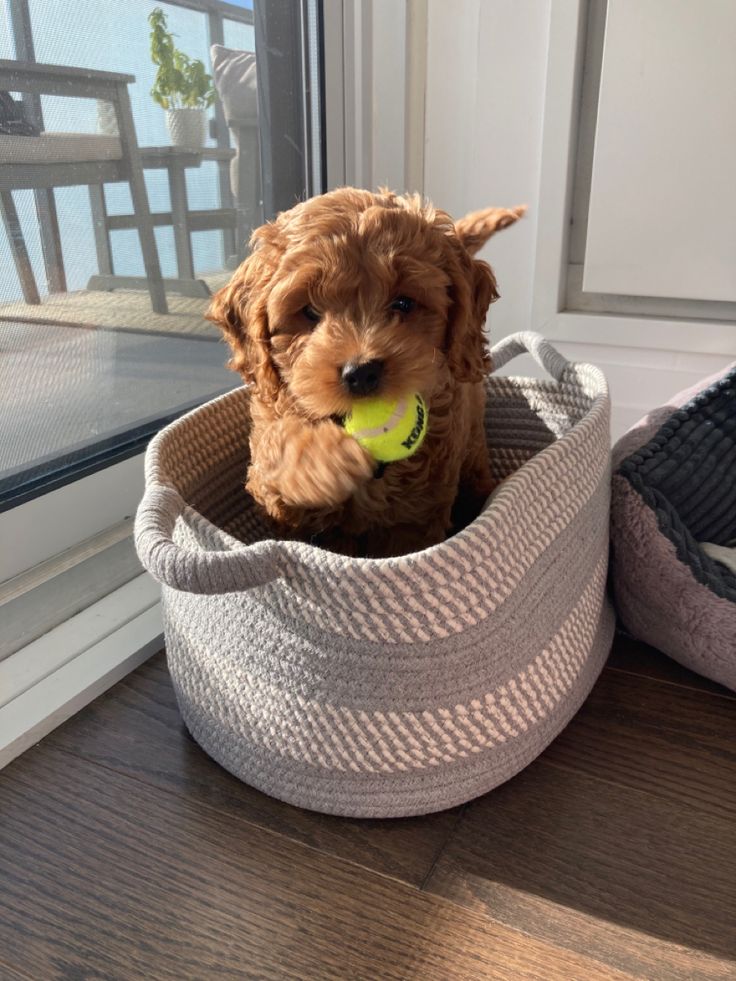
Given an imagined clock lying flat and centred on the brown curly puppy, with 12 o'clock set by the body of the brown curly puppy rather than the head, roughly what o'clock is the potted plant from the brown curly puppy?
The potted plant is roughly at 5 o'clock from the brown curly puppy.

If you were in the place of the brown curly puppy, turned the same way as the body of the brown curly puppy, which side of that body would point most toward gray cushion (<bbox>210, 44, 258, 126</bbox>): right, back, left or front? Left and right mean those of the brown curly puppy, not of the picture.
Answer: back

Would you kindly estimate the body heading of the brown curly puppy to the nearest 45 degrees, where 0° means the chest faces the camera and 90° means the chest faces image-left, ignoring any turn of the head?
approximately 0°
